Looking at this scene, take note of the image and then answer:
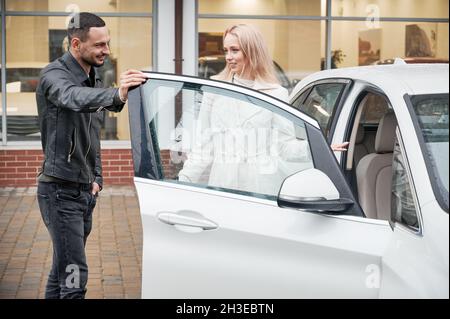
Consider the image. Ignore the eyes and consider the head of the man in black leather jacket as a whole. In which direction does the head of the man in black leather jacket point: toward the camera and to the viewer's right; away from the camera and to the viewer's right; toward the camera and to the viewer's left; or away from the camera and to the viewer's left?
toward the camera and to the viewer's right

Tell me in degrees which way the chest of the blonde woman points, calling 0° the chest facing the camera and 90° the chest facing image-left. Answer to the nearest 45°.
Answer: approximately 45°

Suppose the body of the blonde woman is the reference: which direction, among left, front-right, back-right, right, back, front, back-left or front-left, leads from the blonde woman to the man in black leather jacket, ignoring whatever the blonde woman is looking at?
right

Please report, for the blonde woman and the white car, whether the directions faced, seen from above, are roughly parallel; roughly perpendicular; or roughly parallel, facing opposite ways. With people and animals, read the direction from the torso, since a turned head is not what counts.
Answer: roughly perpendicular

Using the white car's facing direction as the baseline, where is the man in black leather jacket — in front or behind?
behind

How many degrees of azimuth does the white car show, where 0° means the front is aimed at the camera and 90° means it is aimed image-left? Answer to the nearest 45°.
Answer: approximately 315°
